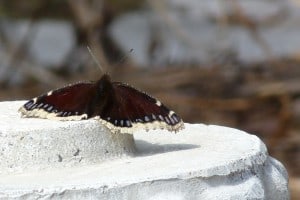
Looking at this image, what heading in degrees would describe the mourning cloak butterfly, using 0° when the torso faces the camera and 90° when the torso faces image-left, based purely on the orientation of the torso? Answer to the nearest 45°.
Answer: approximately 180°
